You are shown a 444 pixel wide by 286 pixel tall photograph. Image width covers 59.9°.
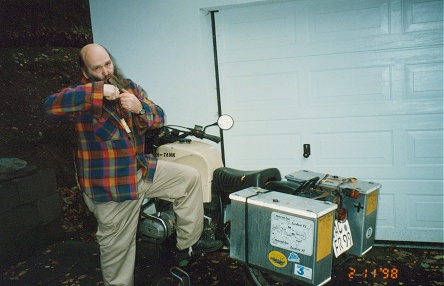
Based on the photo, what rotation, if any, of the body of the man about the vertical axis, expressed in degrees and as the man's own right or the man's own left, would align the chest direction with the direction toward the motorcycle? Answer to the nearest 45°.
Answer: approximately 45° to the man's own left

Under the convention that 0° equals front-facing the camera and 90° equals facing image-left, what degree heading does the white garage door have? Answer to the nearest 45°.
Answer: approximately 0°

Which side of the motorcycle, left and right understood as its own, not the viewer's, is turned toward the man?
left

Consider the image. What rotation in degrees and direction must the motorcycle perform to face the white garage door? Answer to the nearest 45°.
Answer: approximately 90° to its right

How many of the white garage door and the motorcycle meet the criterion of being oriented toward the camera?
1

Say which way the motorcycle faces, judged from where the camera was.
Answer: facing away from the viewer and to the left of the viewer

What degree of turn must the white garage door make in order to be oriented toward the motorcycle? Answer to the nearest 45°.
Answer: approximately 45° to its right

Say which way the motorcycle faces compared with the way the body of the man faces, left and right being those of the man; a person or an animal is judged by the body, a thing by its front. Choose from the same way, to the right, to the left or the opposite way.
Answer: the opposite way
